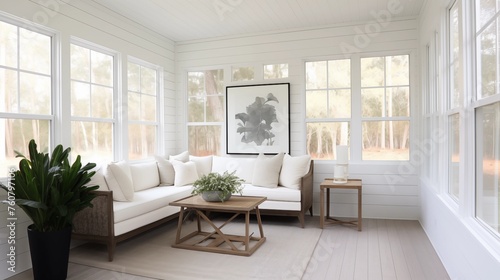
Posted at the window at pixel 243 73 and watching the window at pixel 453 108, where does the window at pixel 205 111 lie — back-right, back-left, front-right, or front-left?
back-right

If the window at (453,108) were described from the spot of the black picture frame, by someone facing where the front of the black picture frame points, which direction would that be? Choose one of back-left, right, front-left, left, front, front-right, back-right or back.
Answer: front-left

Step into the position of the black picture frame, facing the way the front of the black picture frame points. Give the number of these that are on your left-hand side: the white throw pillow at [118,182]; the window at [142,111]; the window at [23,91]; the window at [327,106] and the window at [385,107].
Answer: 2

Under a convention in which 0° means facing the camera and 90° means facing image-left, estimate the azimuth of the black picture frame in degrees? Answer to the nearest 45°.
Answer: approximately 0°

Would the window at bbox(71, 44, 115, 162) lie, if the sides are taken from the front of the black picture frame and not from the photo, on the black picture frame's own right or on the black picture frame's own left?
on the black picture frame's own right

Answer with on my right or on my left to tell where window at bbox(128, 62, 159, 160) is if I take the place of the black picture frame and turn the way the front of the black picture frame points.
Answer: on my right

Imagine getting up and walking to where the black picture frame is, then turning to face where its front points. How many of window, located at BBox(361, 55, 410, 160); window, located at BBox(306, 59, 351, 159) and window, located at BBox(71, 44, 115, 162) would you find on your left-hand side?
2

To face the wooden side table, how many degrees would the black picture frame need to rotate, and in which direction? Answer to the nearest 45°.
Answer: approximately 45° to its left

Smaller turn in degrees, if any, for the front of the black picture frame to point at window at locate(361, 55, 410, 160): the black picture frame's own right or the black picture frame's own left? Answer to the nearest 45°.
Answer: approximately 90° to the black picture frame's own left
